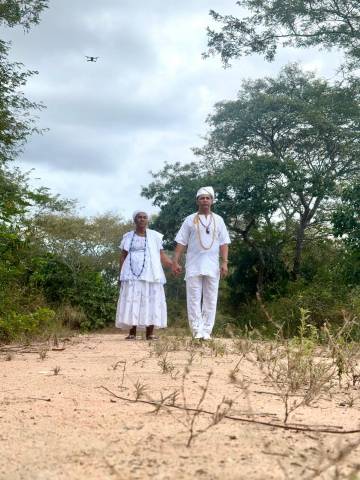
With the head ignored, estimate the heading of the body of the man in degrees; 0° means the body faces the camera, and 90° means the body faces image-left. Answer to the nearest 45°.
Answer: approximately 0°

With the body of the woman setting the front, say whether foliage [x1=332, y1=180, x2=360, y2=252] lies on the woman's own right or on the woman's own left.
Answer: on the woman's own left

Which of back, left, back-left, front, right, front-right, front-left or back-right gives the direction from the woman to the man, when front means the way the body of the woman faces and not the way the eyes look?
front-left

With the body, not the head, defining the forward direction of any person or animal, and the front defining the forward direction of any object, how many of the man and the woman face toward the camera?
2

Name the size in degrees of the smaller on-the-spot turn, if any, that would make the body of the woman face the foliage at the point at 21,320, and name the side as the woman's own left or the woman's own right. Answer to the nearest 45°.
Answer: approximately 45° to the woman's own right

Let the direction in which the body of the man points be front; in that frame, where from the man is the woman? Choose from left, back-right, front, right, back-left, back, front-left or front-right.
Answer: back-right

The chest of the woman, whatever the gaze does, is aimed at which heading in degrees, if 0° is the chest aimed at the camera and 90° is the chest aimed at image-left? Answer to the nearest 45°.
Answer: approximately 0°

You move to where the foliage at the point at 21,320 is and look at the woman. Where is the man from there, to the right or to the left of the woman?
right

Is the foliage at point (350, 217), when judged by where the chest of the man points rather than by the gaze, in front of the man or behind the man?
behind

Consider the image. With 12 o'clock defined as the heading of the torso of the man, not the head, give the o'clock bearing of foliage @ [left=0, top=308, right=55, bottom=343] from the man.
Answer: The foliage is roughly at 2 o'clock from the man.
